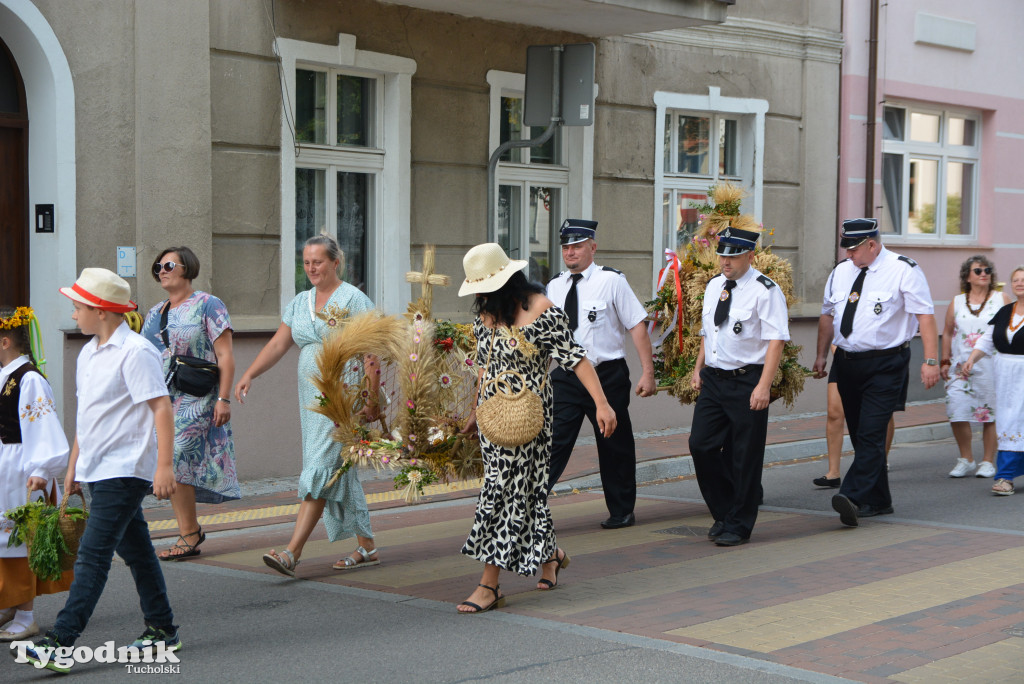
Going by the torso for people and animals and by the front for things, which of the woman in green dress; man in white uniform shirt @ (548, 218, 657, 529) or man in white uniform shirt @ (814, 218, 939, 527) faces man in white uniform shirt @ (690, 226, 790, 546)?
man in white uniform shirt @ (814, 218, 939, 527)

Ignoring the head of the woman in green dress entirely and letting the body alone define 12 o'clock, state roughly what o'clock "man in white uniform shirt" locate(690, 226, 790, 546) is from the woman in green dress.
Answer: The man in white uniform shirt is roughly at 7 o'clock from the woman in green dress.

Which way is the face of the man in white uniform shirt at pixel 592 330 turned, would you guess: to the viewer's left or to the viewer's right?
to the viewer's left

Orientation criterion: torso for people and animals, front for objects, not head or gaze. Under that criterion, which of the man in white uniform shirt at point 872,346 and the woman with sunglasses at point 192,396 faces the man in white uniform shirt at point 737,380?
the man in white uniform shirt at point 872,346

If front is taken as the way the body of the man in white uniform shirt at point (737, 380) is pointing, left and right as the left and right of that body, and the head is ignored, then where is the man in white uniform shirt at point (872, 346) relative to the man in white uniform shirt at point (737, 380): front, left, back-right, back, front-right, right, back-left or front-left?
back

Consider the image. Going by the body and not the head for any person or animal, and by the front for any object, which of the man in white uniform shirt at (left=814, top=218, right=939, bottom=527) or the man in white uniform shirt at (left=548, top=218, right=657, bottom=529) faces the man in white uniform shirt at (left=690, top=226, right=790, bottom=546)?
the man in white uniform shirt at (left=814, top=218, right=939, bottom=527)

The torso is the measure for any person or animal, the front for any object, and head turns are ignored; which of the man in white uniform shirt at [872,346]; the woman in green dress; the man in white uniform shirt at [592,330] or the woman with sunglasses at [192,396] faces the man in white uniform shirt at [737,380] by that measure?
the man in white uniform shirt at [872,346]
